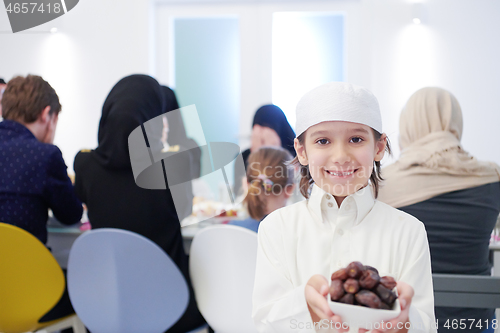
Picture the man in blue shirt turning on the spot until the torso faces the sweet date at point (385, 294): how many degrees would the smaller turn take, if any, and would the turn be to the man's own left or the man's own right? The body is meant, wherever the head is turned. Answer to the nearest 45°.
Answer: approximately 135° to the man's own right

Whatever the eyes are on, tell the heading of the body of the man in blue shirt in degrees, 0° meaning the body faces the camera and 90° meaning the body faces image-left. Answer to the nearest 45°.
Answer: approximately 225°

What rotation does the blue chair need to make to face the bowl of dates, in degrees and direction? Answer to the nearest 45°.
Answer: approximately 135° to its right

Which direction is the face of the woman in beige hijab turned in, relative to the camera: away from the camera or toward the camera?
away from the camera

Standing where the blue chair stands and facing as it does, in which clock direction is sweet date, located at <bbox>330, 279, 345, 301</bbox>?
The sweet date is roughly at 4 o'clock from the blue chair.

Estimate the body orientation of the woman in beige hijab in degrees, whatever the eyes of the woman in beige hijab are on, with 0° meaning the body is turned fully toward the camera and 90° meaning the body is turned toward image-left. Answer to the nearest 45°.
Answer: approximately 180°
